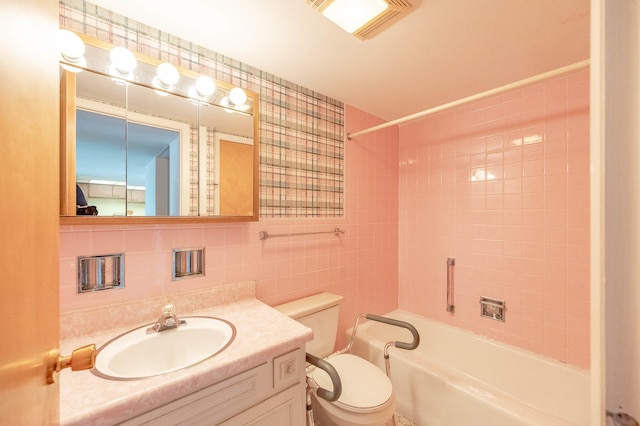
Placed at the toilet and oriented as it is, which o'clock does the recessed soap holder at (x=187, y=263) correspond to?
The recessed soap holder is roughly at 4 o'clock from the toilet.

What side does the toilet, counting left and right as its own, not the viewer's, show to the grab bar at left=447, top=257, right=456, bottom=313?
left

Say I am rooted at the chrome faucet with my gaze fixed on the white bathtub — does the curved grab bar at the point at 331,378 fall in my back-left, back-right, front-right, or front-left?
front-right

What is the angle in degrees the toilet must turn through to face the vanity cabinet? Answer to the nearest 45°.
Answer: approximately 90° to its right

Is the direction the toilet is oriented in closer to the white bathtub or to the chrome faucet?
the white bathtub

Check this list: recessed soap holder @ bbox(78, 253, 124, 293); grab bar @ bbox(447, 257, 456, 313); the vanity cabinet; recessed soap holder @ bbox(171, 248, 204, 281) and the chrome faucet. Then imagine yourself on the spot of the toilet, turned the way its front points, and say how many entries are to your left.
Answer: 1

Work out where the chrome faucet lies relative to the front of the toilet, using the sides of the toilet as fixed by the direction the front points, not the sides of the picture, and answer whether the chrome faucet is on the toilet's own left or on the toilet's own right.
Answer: on the toilet's own right

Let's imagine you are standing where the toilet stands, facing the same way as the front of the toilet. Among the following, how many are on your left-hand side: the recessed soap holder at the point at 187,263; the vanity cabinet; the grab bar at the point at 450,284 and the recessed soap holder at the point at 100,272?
1
